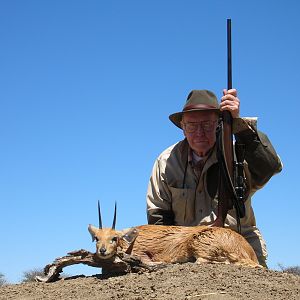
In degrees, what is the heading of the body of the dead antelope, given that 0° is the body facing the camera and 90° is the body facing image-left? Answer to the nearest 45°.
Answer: approximately 90°

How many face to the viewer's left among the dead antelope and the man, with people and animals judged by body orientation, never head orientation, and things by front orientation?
1

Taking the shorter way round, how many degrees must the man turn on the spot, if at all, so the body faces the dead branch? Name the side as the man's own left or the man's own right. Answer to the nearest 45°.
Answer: approximately 45° to the man's own right

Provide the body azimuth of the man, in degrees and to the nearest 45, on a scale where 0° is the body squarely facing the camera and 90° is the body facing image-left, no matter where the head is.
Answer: approximately 0°

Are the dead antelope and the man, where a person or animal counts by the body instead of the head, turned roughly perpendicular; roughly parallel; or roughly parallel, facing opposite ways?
roughly perpendicular
